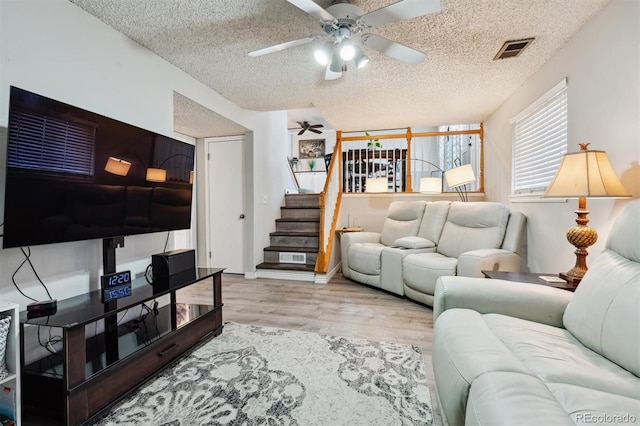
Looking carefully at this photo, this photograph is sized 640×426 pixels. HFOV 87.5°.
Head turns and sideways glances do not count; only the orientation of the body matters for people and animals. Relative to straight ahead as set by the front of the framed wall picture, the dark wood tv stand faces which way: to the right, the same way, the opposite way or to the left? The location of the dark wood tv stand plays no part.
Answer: to the left

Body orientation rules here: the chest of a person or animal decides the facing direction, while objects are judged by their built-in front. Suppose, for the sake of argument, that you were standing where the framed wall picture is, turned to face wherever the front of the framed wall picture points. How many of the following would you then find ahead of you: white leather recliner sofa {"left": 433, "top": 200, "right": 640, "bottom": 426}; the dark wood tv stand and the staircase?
3

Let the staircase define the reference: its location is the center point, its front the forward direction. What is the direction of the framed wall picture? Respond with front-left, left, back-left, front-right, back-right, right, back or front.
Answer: back

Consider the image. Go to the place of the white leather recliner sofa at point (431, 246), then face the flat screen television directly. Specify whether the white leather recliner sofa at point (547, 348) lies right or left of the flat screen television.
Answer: left

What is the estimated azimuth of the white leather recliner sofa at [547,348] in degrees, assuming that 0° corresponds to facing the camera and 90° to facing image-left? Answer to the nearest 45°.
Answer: approximately 45°

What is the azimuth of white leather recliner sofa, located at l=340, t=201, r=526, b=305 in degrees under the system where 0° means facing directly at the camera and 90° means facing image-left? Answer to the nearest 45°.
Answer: approximately 45°

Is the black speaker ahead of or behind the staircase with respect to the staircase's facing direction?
ahead

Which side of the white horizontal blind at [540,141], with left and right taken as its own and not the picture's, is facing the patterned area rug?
front

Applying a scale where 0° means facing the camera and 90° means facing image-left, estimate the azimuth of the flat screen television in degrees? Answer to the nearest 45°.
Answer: approximately 315°

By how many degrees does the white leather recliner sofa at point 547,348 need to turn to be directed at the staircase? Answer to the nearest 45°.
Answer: approximately 90° to its right

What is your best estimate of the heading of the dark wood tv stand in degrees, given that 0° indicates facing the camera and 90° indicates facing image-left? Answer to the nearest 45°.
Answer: approximately 315°

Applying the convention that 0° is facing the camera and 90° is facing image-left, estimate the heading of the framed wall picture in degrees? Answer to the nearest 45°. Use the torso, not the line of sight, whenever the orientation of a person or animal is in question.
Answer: approximately 0°
